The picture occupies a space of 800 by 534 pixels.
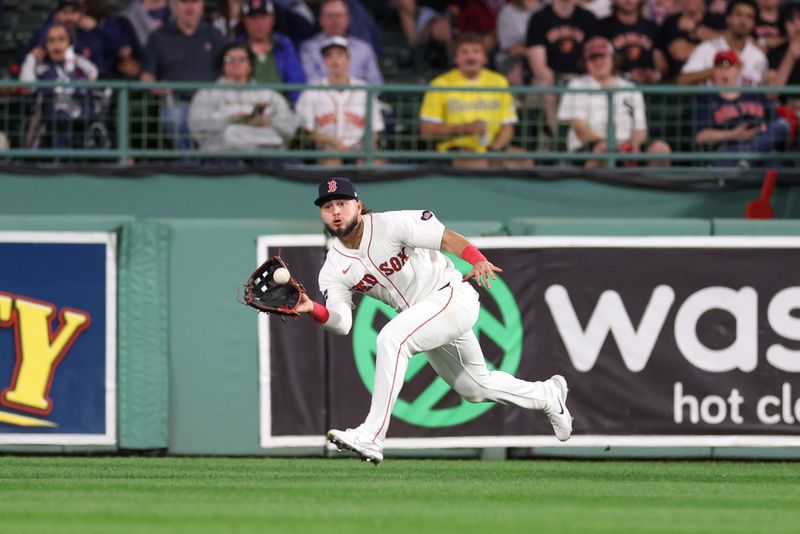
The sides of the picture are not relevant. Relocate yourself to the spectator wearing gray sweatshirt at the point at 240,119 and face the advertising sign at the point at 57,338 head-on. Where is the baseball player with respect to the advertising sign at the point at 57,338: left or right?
left

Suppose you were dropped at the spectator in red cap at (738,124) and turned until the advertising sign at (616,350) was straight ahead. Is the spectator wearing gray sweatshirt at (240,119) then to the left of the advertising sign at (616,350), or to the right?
right

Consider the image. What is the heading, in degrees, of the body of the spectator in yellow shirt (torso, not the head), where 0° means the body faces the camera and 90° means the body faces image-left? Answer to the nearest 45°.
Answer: approximately 0°

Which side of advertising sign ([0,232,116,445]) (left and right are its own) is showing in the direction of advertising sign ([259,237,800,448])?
left

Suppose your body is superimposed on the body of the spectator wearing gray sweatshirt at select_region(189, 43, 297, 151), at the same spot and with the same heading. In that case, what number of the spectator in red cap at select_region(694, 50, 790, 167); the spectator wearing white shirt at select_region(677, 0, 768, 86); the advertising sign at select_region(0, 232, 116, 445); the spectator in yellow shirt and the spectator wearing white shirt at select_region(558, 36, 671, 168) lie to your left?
4

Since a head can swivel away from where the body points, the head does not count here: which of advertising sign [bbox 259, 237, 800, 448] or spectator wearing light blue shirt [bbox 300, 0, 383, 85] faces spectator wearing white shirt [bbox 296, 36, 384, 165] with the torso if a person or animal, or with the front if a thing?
spectator wearing light blue shirt [bbox 300, 0, 383, 85]

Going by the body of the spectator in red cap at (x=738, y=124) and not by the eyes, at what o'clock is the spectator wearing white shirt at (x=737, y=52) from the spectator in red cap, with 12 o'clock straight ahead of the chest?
The spectator wearing white shirt is roughly at 6 o'clock from the spectator in red cap.

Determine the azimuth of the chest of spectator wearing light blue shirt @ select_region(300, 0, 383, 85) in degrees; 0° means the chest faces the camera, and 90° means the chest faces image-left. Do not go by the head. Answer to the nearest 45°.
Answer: approximately 0°
